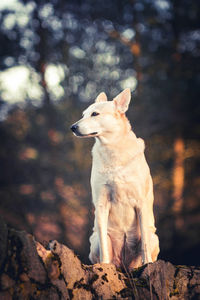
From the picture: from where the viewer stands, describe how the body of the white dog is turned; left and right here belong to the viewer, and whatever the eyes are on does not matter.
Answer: facing the viewer
